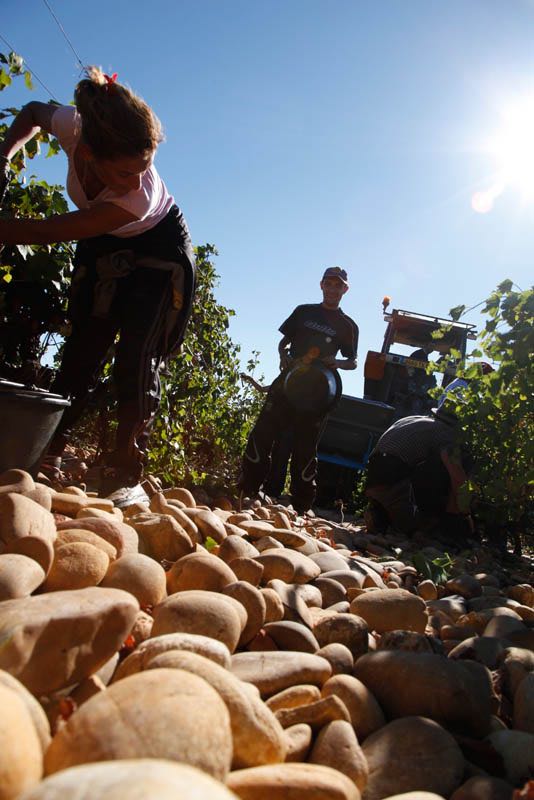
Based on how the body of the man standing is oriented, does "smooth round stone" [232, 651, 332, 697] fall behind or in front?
in front

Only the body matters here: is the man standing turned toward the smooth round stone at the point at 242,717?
yes

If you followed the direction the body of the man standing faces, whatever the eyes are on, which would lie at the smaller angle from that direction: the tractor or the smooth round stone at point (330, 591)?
the smooth round stone

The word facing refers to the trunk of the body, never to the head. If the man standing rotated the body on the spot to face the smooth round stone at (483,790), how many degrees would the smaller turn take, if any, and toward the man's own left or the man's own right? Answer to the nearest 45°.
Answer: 0° — they already face it

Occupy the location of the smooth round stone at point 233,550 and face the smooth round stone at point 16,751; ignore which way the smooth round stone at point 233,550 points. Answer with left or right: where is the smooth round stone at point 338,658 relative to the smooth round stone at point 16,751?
left

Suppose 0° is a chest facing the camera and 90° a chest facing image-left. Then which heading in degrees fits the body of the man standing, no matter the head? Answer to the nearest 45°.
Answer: approximately 0°

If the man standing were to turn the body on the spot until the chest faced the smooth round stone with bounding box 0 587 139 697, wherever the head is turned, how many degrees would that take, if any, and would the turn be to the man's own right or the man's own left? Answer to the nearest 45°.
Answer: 0° — they already face it

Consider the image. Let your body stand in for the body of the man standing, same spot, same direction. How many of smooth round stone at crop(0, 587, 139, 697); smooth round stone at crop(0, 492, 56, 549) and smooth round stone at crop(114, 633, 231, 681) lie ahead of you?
3

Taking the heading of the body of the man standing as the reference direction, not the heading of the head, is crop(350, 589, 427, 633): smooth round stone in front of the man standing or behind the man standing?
in front

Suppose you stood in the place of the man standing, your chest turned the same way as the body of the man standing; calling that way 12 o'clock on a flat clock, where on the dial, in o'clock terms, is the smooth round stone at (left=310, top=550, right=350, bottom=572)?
The smooth round stone is roughly at 12 o'clock from the man standing.
